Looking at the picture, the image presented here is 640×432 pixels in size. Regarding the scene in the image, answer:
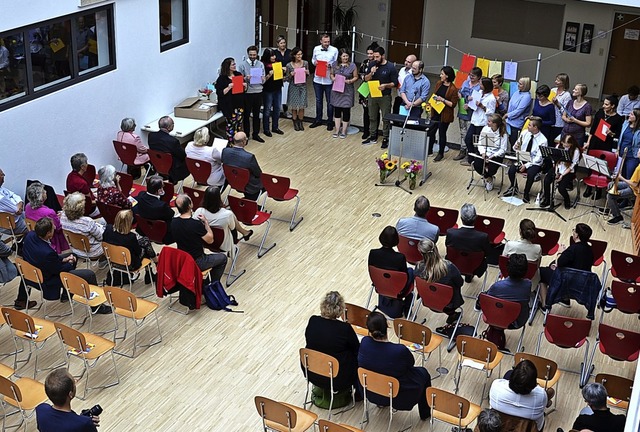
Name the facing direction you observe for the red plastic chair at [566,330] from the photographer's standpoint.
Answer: facing away from the viewer

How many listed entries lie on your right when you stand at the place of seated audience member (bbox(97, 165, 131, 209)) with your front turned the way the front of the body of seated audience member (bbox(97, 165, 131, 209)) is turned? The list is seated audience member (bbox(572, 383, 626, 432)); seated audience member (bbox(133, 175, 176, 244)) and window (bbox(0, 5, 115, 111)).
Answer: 2

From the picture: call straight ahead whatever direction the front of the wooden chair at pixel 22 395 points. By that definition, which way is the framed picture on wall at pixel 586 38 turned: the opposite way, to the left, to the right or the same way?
the opposite way

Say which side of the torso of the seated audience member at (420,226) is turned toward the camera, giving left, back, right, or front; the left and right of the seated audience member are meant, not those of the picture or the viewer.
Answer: back

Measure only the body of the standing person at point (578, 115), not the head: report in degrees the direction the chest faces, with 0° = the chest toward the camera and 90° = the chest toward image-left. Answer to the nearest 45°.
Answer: approximately 45°

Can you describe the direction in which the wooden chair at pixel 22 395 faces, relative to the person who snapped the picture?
facing away from the viewer and to the right of the viewer

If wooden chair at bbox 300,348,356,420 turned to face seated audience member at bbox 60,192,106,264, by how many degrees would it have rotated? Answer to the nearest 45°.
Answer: approximately 90° to its left

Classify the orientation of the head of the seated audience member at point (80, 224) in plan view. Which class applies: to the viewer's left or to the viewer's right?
to the viewer's right

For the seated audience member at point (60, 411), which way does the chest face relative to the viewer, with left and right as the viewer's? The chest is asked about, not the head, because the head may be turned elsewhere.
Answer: facing away from the viewer and to the right of the viewer
